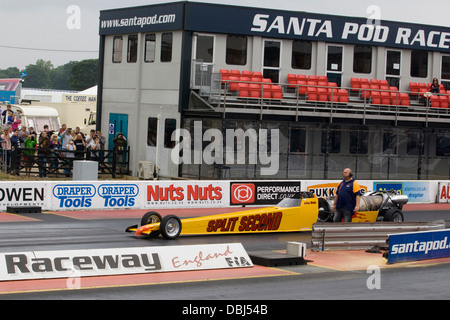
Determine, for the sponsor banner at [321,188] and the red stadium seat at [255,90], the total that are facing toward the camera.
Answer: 2

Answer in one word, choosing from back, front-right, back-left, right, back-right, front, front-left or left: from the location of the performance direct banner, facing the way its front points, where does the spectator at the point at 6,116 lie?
back-right

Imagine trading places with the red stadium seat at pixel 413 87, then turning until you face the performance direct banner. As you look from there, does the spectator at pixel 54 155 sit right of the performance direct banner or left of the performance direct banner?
right

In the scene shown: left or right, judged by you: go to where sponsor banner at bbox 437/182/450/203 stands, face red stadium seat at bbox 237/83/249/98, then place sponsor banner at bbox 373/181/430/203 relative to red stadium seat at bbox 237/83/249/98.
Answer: left

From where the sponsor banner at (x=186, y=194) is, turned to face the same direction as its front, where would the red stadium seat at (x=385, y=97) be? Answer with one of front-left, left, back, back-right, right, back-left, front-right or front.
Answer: back-left

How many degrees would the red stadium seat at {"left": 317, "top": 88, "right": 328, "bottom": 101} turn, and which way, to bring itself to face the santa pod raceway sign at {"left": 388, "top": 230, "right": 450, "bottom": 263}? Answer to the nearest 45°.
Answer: approximately 45° to its right

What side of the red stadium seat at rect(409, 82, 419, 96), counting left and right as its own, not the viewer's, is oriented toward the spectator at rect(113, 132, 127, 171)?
right

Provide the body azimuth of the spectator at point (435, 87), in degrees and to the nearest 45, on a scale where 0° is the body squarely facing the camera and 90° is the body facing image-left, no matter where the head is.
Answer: approximately 0°

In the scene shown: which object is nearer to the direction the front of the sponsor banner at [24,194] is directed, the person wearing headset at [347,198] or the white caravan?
the person wearing headset
